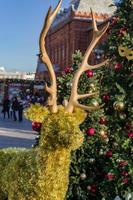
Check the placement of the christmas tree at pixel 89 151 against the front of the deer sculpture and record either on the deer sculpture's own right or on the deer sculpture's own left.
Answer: on the deer sculpture's own left

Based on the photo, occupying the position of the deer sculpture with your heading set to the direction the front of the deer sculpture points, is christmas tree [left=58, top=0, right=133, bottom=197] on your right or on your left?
on your left

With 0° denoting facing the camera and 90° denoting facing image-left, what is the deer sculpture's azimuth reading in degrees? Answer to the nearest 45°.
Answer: approximately 315°
